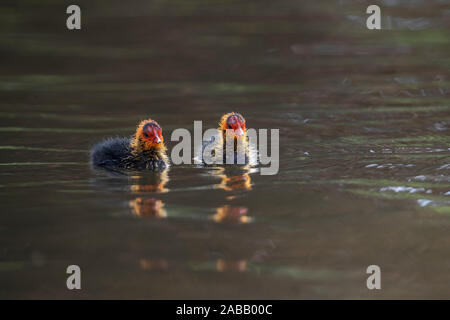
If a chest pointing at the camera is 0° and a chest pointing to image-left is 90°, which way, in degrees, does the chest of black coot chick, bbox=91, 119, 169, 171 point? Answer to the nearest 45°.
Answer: approximately 315°

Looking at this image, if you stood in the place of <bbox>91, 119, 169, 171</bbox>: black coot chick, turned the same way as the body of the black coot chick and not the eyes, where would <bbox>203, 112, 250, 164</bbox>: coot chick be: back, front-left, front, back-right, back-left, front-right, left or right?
front-left
